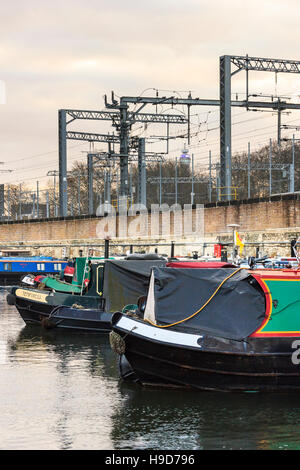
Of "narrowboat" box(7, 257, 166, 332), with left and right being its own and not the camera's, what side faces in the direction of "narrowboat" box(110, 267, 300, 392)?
left

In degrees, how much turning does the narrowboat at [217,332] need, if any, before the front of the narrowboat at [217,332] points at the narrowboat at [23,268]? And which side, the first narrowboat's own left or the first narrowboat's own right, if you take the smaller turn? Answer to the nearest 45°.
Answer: approximately 90° to the first narrowboat's own right

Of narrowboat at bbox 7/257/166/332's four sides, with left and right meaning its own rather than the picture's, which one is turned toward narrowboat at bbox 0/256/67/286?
right

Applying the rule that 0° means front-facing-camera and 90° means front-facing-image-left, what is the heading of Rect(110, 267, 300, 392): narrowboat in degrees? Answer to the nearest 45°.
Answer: approximately 90°

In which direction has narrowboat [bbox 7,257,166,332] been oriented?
to the viewer's left

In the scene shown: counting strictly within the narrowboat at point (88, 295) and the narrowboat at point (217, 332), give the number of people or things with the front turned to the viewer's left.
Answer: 2
